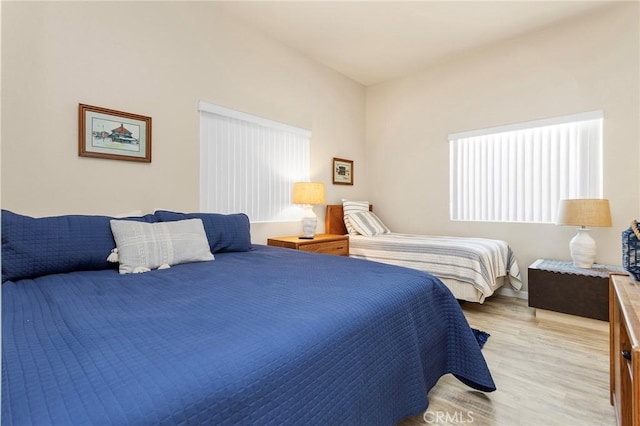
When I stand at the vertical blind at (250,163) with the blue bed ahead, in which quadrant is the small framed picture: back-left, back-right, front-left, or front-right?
back-left

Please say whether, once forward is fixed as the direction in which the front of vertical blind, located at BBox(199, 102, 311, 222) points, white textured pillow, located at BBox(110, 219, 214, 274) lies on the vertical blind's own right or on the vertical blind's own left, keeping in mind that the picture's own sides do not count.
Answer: on the vertical blind's own right

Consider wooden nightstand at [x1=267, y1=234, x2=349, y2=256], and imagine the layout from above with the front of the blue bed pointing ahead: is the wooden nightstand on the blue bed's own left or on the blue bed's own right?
on the blue bed's own left

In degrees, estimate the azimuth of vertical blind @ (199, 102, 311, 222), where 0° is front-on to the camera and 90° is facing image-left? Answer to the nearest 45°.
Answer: approximately 315°

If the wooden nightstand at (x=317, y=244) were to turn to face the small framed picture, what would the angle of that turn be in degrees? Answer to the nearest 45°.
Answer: approximately 135° to its left

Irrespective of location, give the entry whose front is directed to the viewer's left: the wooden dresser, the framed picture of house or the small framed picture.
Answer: the wooden dresser

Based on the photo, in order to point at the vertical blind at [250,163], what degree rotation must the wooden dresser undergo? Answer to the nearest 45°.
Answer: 0° — it already faces it

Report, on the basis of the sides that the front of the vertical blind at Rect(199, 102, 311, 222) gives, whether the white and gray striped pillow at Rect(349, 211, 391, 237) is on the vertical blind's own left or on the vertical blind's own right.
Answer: on the vertical blind's own left

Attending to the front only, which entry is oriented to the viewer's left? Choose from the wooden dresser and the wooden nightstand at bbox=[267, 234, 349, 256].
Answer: the wooden dresser

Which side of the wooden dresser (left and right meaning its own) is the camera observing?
left

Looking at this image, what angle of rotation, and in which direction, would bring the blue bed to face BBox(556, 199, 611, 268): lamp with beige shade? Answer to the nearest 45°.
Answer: approximately 45° to its left

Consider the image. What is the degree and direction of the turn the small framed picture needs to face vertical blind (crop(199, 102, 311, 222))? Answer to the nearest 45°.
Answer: approximately 90° to its right
